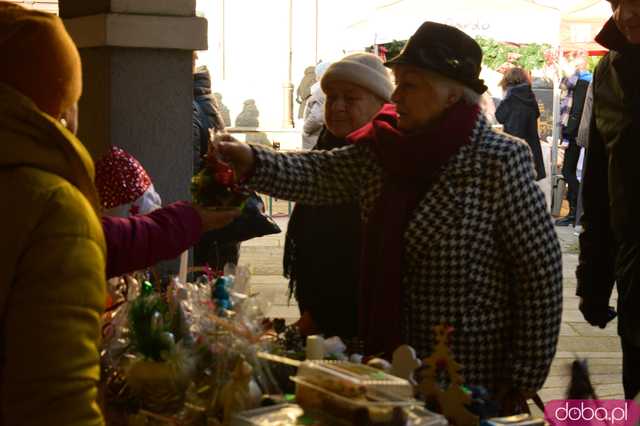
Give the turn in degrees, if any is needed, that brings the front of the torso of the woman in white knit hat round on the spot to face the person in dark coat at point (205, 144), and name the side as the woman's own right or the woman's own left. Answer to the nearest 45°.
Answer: approximately 135° to the woman's own right

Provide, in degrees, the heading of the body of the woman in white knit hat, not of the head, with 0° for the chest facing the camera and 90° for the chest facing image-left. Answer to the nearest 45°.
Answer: approximately 45°

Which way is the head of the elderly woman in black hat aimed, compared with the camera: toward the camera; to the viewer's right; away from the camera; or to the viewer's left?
to the viewer's left

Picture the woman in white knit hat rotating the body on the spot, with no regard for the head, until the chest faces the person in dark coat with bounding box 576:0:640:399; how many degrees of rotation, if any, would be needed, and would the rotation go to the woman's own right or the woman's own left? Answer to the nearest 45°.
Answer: approximately 135° to the woman's own left

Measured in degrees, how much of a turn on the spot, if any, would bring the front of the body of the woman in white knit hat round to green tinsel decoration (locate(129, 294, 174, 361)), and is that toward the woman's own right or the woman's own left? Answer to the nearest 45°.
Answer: approximately 45° to the woman's own left

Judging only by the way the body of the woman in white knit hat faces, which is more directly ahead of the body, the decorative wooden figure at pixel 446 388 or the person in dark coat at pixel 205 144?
the decorative wooden figure

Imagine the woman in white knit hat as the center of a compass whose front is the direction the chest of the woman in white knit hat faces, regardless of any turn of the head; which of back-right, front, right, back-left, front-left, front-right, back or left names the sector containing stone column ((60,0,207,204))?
right

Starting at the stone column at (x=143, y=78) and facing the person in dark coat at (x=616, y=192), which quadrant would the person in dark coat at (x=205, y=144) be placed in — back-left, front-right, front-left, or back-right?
back-left

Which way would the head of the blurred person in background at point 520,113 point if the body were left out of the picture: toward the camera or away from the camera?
away from the camera

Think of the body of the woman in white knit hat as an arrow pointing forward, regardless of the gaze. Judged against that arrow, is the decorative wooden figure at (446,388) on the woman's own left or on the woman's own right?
on the woman's own left
